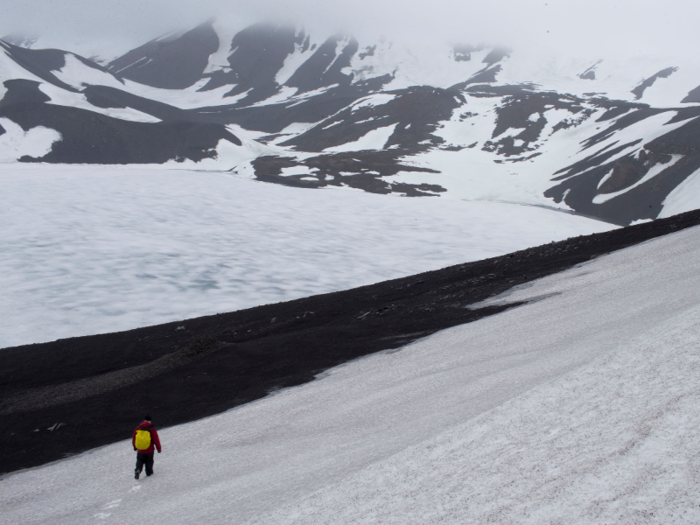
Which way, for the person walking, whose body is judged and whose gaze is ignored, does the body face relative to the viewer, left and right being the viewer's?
facing away from the viewer and to the right of the viewer
